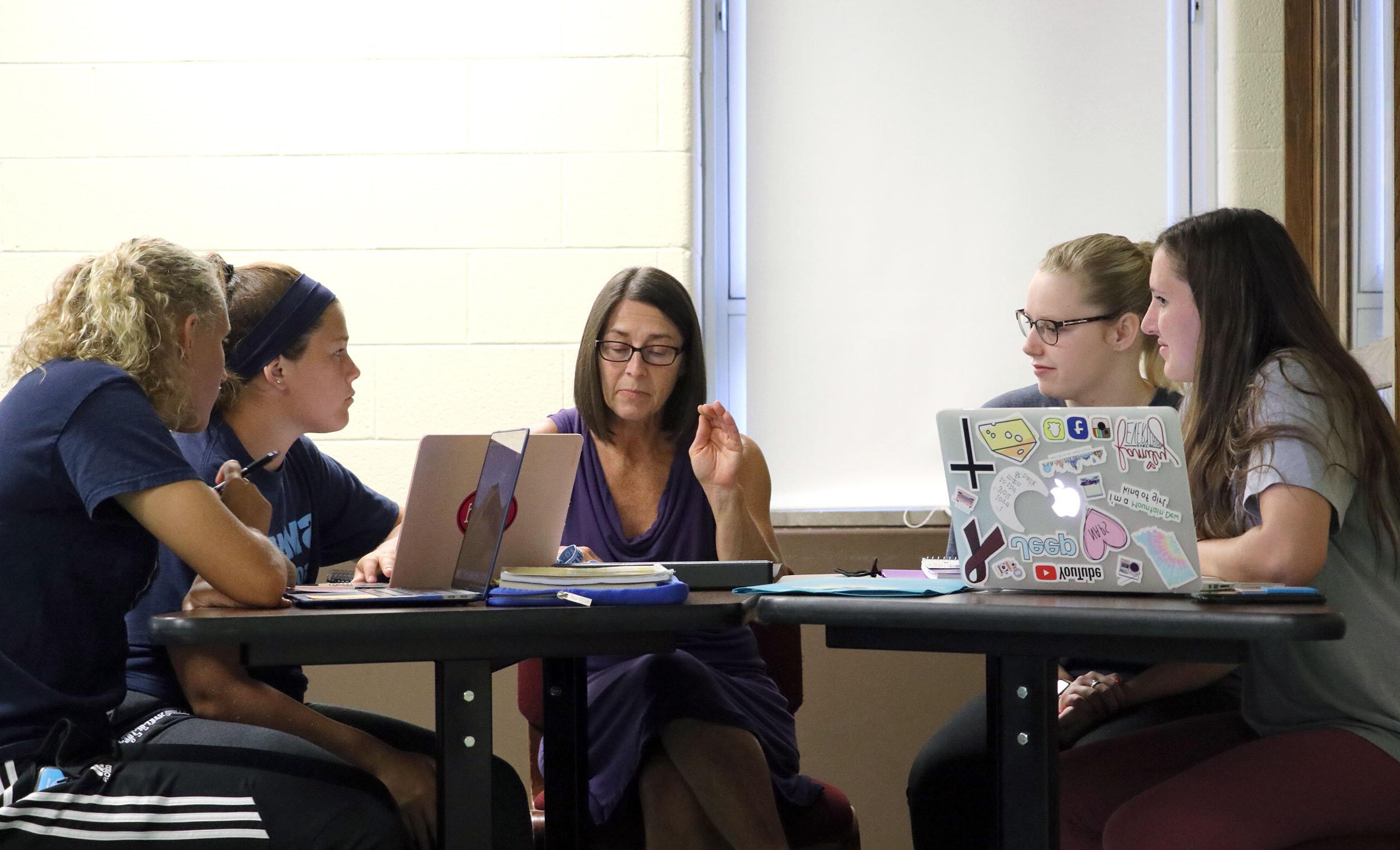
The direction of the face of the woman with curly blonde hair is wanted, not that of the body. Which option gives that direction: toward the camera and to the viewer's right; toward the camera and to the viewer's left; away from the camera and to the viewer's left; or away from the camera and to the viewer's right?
away from the camera and to the viewer's right

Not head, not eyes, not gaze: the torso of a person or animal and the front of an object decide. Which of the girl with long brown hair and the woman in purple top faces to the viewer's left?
the girl with long brown hair

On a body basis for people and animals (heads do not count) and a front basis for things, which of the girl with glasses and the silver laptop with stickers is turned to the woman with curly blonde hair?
the girl with glasses

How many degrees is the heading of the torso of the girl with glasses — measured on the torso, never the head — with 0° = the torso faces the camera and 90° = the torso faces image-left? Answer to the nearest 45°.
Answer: approximately 45°

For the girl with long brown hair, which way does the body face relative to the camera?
to the viewer's left

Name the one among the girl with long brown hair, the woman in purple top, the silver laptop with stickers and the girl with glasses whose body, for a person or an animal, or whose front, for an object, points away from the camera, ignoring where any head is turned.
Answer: the silver laptop with stickers

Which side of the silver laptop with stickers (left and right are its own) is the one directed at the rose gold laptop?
left

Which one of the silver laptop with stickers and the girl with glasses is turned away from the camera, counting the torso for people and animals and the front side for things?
the silver laptop with stickers

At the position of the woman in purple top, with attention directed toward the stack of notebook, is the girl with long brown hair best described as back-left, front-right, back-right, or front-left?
front-left

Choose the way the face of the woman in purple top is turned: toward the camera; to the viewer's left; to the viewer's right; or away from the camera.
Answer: toward the camera

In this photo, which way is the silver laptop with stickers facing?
away from the camera

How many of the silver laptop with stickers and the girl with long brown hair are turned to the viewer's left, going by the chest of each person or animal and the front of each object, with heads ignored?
1

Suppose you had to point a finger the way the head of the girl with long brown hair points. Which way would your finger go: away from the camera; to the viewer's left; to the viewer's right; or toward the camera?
to the viewer's left

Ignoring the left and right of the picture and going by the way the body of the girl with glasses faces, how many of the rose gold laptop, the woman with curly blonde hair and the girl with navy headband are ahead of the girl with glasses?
3

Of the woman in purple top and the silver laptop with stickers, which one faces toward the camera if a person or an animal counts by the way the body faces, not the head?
the woman in purple top

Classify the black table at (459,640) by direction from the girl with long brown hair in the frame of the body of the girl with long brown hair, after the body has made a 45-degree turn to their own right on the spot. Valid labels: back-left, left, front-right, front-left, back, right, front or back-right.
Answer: left

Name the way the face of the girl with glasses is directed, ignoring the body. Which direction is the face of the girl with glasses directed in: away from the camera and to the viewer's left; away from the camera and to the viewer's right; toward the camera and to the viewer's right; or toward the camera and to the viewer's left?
toward the camera and to the viewer's left

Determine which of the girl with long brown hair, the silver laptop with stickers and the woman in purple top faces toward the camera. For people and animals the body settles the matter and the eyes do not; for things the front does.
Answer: the woman in purple top

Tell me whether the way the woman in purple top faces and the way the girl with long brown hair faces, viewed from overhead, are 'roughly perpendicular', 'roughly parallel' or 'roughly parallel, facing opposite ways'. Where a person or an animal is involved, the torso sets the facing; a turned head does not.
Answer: roughly perpendicular
